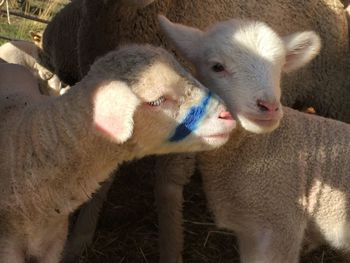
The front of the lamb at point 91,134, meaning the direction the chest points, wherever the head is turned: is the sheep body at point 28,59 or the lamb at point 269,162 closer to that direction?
the lamb

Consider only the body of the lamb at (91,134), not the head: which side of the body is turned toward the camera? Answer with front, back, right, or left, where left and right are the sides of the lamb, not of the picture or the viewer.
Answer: right

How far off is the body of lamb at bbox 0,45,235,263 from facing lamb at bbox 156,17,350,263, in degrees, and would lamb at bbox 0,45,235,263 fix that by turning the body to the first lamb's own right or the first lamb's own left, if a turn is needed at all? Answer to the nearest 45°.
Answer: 0° — it already faces it

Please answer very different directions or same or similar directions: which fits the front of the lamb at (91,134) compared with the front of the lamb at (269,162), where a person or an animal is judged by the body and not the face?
very different directions

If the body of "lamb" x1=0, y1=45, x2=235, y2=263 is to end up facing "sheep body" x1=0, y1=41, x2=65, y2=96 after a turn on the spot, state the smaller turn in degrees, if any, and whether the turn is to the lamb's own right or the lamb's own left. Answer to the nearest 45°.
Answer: approximately 90° to the lamb's own left

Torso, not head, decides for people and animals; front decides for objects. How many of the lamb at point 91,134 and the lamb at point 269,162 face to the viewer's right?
1

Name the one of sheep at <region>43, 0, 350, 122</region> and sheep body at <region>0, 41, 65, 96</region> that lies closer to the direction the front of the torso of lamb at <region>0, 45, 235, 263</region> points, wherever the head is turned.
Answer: the sheep

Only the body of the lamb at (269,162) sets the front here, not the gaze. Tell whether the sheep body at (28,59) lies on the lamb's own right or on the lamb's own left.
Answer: on the lamb's own right

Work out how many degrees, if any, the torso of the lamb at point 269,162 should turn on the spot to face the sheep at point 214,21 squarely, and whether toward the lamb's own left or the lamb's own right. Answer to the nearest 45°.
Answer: approximately 135° to the lamb's own right

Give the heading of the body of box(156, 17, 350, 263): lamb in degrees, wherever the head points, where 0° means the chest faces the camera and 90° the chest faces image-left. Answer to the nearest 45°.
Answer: approximately 45°

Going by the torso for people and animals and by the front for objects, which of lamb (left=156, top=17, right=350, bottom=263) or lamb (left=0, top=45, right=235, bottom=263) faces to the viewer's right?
lamb (left=0, top=45, right=235, bottom=263)
